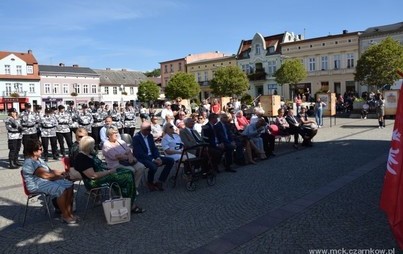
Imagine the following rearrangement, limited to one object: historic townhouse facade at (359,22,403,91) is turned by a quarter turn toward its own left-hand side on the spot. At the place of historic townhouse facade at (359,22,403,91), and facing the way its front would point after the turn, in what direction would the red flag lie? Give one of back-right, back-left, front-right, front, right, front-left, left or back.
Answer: front-right

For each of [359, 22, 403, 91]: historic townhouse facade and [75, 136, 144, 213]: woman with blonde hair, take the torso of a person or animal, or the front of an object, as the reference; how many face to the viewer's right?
1

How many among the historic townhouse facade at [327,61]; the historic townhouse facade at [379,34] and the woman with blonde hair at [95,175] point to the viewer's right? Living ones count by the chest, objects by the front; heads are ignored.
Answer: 1

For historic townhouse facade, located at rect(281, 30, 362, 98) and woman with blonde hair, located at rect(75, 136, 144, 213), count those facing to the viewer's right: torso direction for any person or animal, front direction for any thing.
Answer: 1

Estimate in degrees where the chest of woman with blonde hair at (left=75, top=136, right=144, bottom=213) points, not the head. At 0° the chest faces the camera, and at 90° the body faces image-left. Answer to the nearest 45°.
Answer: approximately 270°

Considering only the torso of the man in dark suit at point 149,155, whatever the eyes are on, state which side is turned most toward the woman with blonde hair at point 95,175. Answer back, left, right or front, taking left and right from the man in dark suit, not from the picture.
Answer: right

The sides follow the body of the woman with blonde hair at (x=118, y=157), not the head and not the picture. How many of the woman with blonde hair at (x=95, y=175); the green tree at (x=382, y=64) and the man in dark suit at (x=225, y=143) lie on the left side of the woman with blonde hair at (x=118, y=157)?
2

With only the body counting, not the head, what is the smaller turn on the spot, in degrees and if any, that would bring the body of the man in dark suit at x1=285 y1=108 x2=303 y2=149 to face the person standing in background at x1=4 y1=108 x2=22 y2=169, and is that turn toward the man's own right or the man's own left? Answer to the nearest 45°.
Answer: approximately 90° to the man's own right

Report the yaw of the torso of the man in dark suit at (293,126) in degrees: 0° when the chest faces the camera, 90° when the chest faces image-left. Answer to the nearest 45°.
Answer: approximately 315°

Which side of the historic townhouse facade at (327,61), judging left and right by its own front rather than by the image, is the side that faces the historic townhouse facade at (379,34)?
left

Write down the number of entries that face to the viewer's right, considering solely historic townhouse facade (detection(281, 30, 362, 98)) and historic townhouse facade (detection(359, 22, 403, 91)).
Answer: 0

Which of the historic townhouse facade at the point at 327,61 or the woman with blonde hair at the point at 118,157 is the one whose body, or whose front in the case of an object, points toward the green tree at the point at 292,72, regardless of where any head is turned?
the historic townhouse facade
